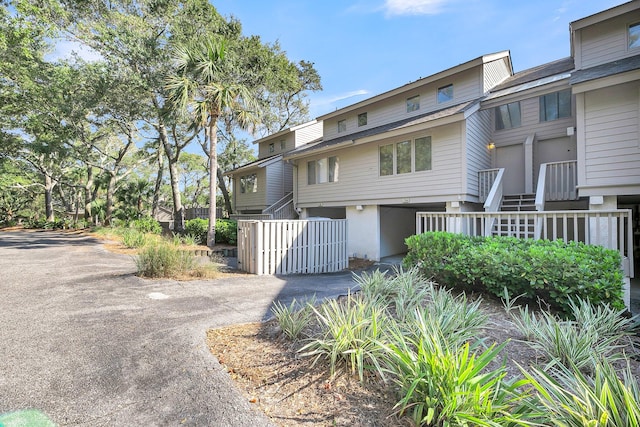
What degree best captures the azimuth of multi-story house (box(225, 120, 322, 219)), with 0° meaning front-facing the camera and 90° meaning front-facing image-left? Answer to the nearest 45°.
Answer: approximately 45°

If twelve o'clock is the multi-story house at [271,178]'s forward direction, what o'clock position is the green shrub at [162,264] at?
The green shrub is roughly at 11 o'clock from the multi-story house.

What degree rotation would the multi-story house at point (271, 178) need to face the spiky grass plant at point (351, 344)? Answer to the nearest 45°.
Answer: approximately 45° to its left

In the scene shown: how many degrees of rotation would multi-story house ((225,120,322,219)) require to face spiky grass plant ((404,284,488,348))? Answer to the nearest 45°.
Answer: approximately 45° to its left

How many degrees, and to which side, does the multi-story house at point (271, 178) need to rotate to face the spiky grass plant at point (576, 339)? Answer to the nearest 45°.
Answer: approximately 45° to its left

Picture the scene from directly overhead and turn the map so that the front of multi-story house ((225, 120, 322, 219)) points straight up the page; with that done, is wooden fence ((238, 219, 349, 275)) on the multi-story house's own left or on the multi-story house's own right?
on the multi-story house's own left
